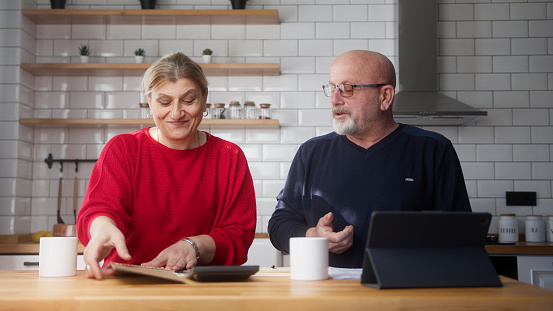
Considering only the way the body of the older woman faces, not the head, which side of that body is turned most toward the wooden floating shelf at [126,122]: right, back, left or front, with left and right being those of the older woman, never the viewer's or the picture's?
back

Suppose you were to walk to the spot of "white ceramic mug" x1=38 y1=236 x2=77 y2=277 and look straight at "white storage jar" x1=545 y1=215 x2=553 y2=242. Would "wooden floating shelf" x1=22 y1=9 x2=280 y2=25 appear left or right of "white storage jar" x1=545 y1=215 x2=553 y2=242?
left

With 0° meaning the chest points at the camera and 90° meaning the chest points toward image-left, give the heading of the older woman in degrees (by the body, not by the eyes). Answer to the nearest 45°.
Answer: approximately 0°

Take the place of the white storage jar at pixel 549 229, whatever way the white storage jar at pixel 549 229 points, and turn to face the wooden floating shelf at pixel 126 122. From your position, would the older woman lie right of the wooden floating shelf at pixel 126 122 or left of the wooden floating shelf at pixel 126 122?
left

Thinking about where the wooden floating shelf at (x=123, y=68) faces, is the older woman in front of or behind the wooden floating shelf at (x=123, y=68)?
in front

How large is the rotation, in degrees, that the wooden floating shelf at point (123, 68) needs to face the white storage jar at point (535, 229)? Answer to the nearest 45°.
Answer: approximately 90° to its left

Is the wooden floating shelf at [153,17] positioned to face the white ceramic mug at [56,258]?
yes
